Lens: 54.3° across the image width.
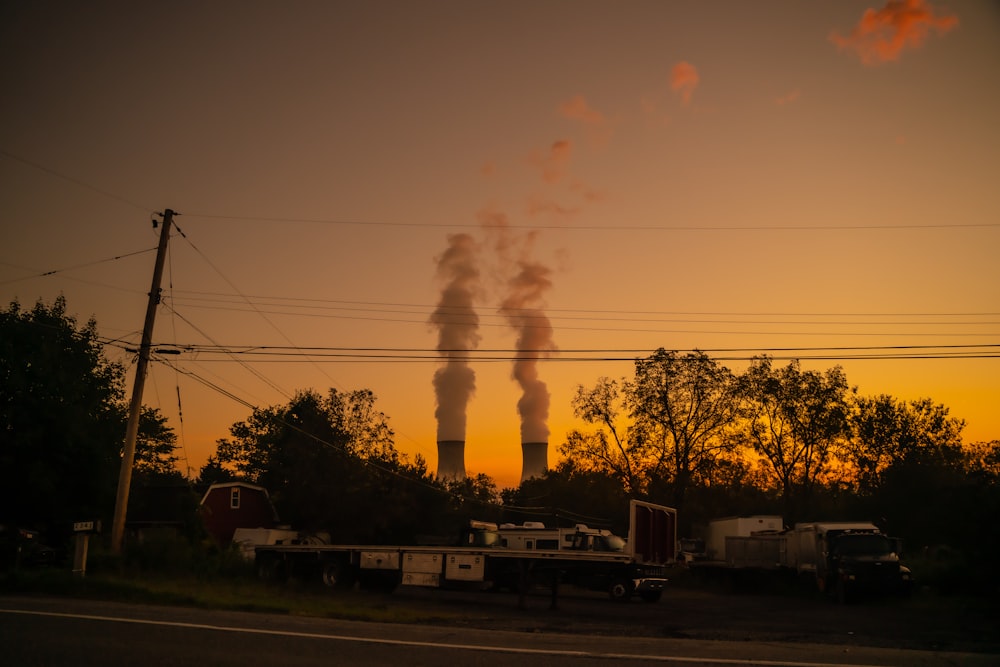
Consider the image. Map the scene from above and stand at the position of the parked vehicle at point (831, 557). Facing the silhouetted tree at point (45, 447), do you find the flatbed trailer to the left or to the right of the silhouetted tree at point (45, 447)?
left

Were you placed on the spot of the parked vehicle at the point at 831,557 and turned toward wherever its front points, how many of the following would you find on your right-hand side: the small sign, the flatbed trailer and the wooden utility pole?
3

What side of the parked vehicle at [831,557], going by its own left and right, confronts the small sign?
right

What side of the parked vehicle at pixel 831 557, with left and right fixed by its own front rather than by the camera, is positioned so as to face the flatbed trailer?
right

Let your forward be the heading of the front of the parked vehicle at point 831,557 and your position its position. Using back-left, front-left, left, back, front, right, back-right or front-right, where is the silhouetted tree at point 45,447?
back-right

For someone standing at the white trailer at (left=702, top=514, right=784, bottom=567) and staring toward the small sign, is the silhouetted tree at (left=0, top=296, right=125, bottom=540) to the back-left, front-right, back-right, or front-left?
front-right
